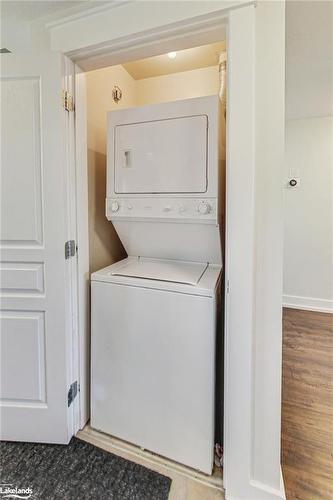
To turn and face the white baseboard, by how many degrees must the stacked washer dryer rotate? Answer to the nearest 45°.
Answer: approximately 180°

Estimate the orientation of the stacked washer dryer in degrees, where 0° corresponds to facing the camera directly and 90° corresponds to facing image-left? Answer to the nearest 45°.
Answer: approximately 45°
